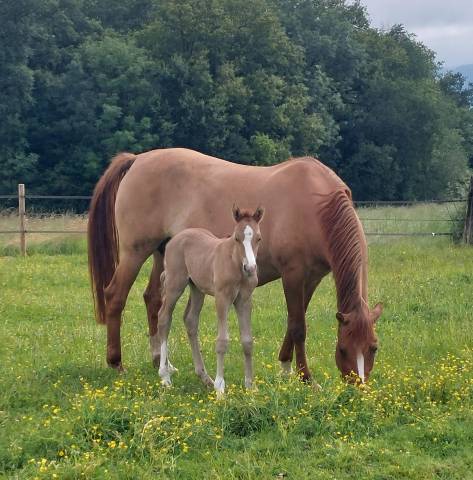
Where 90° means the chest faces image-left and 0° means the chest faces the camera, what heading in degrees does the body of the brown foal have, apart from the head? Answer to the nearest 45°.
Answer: approximately 315°

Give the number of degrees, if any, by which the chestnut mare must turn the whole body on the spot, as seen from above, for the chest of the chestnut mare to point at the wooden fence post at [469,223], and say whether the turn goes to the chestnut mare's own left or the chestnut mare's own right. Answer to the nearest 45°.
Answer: approximately 45° to the chestnut mare's own left

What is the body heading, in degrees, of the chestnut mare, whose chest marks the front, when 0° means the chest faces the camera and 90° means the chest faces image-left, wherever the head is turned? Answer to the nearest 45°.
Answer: approximately 270°

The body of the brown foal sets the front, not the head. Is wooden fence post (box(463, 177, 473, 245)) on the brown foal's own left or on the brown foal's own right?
on the brown foal's own left
